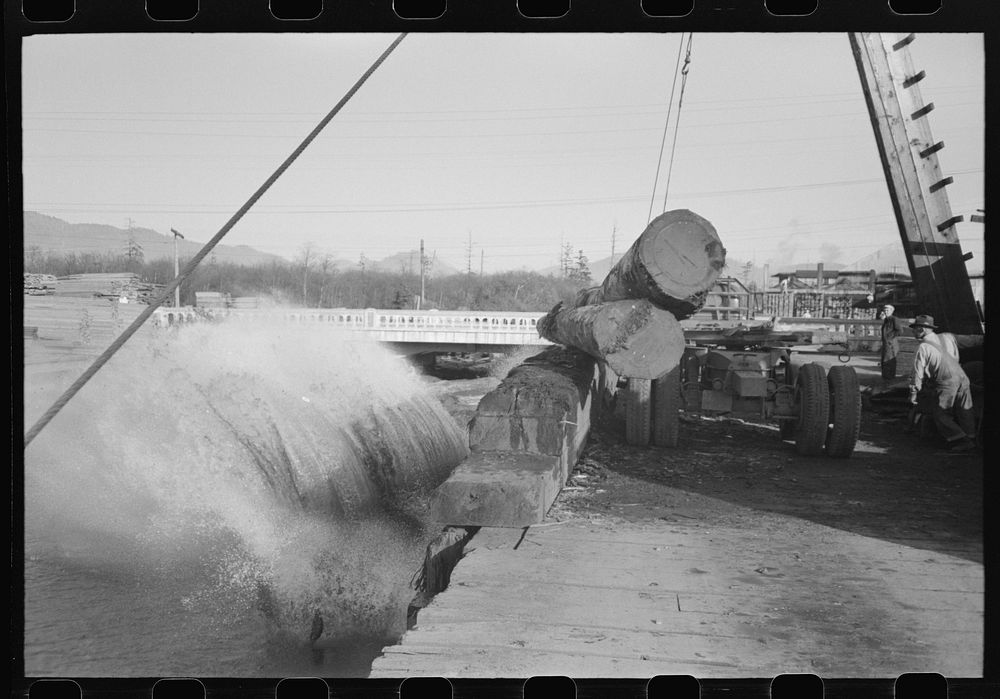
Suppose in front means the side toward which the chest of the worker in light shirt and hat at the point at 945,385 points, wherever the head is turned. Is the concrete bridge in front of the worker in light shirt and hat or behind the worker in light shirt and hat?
in front

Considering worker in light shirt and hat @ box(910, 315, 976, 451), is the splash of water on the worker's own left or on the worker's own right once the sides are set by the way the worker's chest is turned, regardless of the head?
on the worker's own left

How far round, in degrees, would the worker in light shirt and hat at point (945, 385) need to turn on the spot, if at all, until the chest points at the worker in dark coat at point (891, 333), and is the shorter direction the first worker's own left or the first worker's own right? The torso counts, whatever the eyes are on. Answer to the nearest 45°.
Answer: approximately 45° to the first worker's own right

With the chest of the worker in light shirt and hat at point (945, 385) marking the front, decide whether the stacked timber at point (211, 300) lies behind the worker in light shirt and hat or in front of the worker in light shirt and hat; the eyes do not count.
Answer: in front

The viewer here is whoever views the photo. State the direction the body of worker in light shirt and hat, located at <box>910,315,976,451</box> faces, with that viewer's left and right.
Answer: facing away from the viewer and to the left of the viewer

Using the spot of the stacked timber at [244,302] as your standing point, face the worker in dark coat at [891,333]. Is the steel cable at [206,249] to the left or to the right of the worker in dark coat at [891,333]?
right
